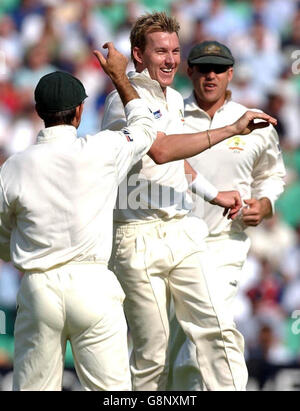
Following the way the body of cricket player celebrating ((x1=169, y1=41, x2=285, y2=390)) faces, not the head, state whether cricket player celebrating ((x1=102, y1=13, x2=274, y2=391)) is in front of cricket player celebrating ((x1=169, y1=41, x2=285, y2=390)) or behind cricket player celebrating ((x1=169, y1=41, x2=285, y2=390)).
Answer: in front

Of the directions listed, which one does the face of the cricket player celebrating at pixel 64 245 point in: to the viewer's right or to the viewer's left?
to the viewer's right

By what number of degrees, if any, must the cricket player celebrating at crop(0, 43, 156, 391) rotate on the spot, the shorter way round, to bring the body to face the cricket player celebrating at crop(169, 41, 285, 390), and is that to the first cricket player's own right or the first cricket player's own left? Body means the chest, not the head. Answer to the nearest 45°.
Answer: approximately 45° to the first cricket player's own right

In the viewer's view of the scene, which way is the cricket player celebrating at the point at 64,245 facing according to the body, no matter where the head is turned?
away from the camera

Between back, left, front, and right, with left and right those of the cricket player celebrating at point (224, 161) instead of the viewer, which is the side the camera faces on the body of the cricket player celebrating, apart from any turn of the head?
front

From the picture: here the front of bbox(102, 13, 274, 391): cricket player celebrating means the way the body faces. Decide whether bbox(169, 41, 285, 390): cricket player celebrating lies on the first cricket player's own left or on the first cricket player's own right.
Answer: on the first cricket player's own left

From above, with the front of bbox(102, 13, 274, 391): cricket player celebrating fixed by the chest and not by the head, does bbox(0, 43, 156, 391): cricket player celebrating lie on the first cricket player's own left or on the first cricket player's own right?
on the first cricket player's own right

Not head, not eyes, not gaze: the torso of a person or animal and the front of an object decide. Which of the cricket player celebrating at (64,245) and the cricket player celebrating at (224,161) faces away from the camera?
the cricket player celebrating at (64,245)

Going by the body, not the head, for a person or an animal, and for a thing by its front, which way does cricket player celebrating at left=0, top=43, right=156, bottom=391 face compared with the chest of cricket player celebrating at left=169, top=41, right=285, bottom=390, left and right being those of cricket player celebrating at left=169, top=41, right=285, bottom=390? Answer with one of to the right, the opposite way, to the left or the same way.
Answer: the opposite way

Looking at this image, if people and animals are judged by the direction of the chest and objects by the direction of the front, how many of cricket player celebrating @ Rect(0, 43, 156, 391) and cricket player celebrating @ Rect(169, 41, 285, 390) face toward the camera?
1

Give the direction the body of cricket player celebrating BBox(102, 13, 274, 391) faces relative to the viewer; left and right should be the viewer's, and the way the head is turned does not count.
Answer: facing the viewer and to the right of the viewer
